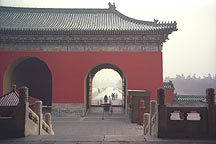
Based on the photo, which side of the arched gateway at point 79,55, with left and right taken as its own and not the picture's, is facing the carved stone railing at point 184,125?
front

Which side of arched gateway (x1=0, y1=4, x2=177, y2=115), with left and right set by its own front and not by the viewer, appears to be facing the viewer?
front
